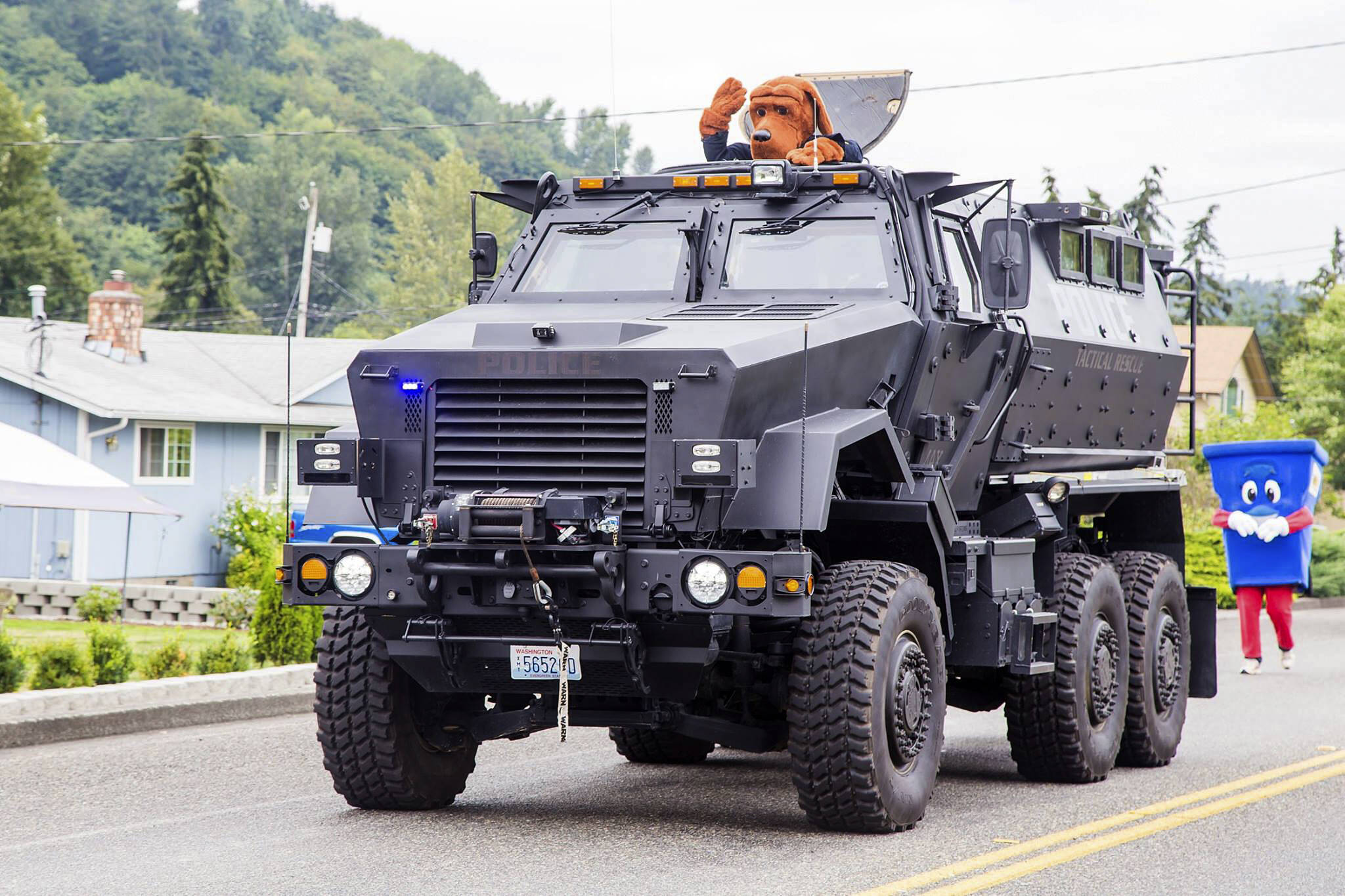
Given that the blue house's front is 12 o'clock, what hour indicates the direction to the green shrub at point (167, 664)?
The green shrub is roughly at 12 o'clock from the blue house.

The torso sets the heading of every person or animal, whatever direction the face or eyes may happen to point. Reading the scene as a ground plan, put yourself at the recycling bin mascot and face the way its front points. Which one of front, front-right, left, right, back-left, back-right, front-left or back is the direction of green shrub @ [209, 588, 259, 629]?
right

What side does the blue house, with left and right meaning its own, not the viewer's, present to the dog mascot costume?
front

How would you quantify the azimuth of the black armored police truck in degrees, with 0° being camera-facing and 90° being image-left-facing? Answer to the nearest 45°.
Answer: approximately 45°

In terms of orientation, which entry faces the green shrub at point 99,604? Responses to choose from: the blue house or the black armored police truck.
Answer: the blue house

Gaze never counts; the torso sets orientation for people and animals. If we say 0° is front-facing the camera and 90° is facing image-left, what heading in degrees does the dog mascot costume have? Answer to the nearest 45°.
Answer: approximately 45°

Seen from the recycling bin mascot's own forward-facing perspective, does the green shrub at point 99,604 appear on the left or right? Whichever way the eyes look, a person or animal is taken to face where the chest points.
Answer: on its right

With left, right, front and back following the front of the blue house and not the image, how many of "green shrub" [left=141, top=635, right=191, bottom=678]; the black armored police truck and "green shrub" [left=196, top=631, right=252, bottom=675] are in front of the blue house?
3

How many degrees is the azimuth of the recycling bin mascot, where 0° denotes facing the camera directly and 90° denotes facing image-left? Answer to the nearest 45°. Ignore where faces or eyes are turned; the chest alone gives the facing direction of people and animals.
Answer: approximately 0°

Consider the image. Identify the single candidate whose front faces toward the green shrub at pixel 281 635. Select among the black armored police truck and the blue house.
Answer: the blue house

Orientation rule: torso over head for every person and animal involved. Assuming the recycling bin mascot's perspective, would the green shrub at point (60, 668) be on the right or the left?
on its right

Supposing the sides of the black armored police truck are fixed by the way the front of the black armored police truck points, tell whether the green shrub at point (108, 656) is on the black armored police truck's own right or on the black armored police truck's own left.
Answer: on the black armored police truck's own right
